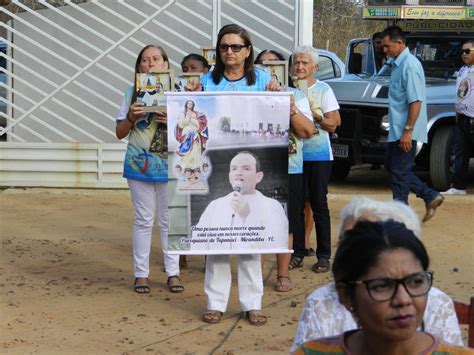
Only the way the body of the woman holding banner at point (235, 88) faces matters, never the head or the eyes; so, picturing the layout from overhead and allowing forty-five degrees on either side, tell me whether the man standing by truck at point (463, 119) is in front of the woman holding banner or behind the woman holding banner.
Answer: behind

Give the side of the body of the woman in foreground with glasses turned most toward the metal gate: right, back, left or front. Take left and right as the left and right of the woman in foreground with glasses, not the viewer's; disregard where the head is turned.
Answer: back

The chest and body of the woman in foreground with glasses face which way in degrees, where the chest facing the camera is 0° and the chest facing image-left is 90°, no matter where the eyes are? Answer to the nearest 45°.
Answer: approximately 315°

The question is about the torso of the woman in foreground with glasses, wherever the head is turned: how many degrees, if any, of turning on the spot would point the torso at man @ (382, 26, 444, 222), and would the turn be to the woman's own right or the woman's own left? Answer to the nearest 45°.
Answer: approximately 135° to the woman's own left

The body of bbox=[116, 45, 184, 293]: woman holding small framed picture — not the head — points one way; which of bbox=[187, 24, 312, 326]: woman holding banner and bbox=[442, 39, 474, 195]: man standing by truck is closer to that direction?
the woman holding banner

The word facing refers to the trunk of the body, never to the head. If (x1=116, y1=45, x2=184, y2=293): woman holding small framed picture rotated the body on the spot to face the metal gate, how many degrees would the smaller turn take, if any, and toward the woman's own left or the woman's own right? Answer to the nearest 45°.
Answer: approximately 180°

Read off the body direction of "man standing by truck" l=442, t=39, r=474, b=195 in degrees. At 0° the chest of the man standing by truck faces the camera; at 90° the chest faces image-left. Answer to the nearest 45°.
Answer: approximately 45°

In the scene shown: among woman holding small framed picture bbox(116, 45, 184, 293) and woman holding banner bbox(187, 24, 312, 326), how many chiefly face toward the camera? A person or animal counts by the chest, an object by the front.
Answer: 2

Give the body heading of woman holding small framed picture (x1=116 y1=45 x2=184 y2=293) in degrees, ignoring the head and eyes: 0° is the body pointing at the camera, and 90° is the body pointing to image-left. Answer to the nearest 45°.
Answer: approximately 0°

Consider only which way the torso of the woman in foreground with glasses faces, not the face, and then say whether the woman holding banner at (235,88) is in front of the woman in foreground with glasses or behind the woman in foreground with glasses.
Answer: behind
